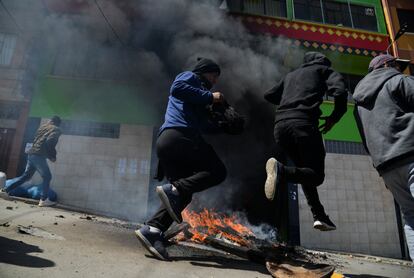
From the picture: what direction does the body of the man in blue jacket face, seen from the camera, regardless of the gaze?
to the viewer's right

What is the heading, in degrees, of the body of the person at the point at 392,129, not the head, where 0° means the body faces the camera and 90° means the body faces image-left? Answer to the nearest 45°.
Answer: approximately 225°

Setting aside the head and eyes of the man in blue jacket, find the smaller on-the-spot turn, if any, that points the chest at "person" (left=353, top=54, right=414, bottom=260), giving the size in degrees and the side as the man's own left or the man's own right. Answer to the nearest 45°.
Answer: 0° — they already face them

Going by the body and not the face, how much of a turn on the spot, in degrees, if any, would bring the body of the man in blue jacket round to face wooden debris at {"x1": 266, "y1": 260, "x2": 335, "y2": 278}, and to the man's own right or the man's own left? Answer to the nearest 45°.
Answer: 0° — they already face it

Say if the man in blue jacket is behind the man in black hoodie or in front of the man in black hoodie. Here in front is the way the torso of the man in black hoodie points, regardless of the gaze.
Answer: behind

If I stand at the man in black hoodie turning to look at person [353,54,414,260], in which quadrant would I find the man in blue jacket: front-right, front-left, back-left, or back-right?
back-right

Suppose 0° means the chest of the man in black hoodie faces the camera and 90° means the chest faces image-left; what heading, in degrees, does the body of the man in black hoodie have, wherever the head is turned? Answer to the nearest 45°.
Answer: approximately 225°

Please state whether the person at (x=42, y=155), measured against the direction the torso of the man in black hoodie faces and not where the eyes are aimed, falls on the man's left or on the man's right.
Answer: on the man's left

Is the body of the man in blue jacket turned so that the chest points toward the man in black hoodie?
yes
